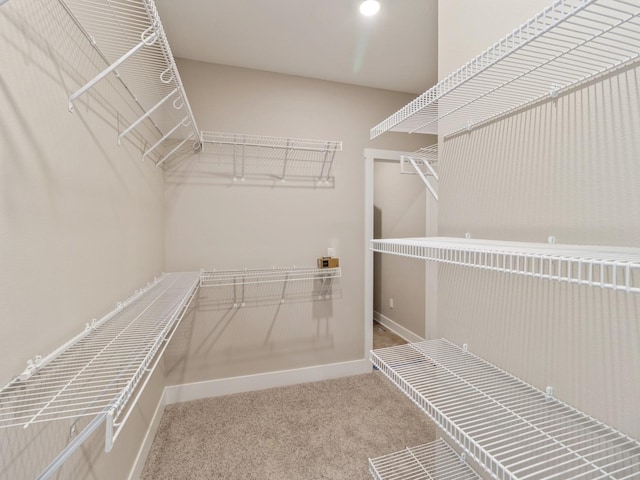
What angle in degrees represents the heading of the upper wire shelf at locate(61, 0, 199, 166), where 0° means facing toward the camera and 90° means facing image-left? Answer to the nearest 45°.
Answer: approximately 270°

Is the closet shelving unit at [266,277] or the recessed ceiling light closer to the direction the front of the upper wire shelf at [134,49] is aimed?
the recessed ceiling light

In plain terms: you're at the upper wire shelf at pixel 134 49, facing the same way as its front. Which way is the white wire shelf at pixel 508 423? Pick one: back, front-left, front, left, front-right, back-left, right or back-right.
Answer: front-right

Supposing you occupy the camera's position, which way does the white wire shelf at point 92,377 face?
facing to the right of the viewer

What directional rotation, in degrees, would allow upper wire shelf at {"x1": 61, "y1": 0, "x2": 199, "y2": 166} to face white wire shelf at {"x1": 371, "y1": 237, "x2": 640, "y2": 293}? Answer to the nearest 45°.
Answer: approximately 45° to its right

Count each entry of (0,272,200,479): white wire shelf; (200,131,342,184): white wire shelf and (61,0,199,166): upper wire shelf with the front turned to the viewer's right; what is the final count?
2

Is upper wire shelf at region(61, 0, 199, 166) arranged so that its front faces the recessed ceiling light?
yes

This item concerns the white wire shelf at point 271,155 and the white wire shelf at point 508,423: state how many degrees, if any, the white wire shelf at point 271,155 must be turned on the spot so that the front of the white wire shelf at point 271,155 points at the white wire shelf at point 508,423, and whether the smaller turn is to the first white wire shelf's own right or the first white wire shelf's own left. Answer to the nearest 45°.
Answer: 0° — it already faces it

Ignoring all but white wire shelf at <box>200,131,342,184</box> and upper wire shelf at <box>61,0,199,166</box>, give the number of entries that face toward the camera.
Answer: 1

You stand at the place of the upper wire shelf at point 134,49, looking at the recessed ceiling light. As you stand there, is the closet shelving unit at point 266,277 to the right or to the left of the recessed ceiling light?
left

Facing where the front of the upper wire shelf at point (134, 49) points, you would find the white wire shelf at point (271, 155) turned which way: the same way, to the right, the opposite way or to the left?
to the right
